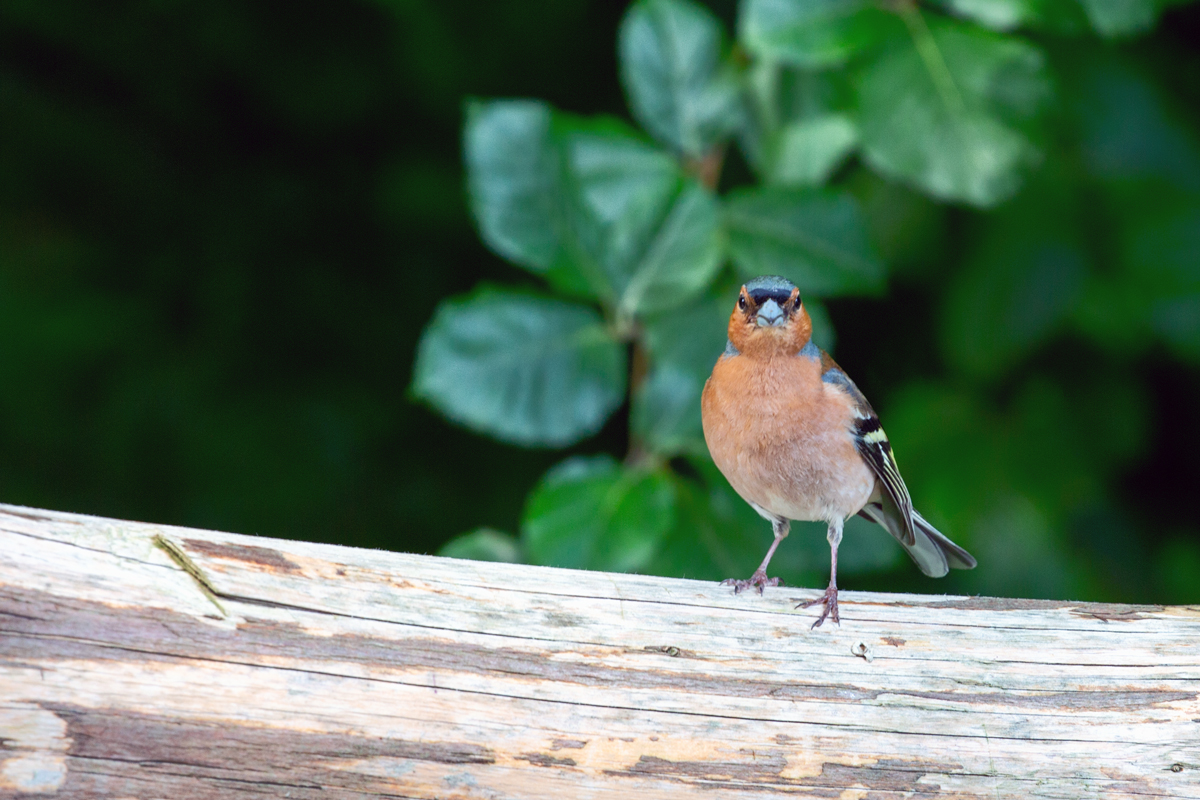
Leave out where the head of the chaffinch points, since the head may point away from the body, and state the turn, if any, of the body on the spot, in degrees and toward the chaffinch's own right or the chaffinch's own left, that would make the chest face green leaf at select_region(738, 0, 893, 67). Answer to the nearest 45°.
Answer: approximately 135° to the chaffinch's own right

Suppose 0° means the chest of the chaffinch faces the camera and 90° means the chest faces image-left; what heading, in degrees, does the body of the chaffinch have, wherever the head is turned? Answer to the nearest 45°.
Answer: approximately 45°

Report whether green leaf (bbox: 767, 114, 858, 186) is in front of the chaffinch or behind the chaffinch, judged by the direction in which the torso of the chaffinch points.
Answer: behind

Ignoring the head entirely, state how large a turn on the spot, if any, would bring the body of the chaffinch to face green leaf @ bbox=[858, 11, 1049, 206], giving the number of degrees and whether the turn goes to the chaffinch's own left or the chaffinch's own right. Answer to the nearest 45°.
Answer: approximately 180°

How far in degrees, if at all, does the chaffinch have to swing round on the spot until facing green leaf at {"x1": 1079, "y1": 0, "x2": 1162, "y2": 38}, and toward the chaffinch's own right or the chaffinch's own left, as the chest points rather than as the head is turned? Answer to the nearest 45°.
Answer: approximately 180°

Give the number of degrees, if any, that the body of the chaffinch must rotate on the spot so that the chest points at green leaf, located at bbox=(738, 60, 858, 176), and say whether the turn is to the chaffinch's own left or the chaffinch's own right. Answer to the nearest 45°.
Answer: approximately 135° to the chaffinch's own right
